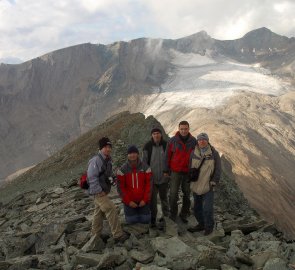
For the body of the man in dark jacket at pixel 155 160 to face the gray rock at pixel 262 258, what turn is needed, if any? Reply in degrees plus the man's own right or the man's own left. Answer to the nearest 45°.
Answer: approximately 45° to the man's own left

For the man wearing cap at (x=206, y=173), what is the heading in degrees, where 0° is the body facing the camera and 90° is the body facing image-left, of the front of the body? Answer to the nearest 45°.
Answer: approximately 45°

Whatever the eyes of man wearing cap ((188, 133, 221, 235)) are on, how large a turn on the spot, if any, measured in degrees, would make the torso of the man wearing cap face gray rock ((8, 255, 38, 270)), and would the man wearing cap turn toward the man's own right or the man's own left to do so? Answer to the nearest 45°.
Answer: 0° — they already face it

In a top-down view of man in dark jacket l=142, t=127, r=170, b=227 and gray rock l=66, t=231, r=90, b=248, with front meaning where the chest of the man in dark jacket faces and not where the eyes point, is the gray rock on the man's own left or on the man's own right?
on the man's own right

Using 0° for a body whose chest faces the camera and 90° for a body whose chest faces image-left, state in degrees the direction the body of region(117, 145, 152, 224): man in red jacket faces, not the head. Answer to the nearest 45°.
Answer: approximately 0°

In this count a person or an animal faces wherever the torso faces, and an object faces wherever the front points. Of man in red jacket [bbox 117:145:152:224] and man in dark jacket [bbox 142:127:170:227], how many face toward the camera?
2

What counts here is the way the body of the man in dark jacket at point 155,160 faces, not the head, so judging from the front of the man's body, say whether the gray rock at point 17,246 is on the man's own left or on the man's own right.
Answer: on the man's own right
